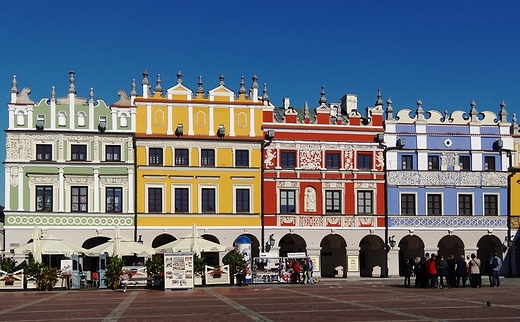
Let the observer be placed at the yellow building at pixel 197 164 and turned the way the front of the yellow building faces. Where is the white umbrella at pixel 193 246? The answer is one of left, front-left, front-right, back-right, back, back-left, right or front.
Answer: front

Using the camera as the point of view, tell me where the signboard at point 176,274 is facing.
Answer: facing the viewer

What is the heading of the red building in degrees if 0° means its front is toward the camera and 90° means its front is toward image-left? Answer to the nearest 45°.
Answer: approximately 0°

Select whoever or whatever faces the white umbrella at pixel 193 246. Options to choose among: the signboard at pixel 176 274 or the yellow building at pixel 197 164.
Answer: the yellow building

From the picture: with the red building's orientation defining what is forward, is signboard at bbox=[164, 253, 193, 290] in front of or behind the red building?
in front

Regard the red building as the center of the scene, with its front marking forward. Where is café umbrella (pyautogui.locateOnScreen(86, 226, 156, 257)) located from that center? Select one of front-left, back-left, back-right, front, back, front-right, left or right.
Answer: front-right

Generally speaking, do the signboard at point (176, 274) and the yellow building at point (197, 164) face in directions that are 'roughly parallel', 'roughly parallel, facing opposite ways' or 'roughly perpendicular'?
roughly parallel

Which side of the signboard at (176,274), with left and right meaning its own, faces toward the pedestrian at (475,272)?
left

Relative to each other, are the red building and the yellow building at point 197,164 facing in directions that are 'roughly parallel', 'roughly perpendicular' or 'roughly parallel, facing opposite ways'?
roughly parallel

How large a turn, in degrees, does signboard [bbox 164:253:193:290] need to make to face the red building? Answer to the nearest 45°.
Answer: approximately 135° to its left

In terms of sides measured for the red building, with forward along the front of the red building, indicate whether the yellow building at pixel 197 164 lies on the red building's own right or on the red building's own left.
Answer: on the red building's own right

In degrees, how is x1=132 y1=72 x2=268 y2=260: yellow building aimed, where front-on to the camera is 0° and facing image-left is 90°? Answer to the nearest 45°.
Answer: approximately 0°
